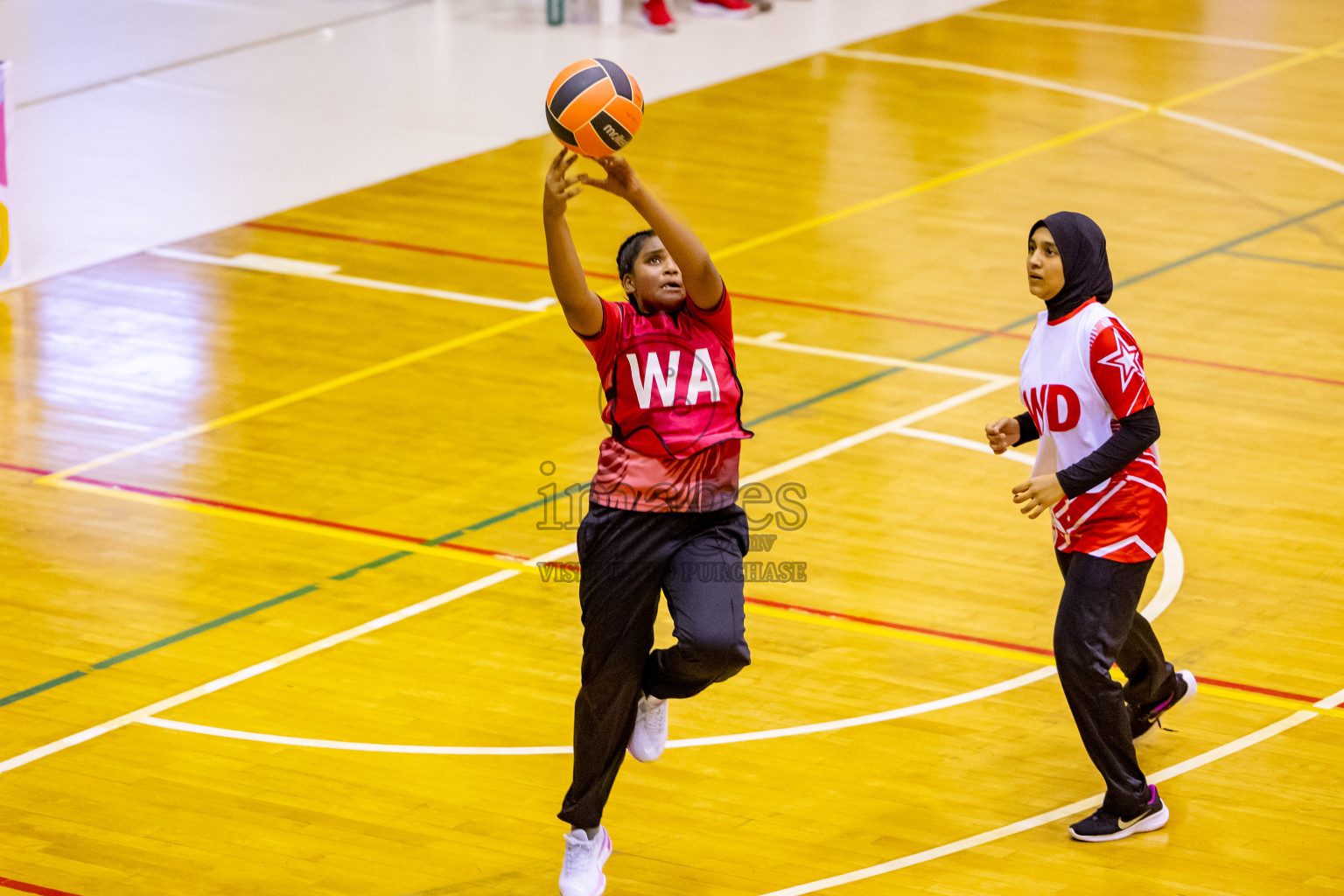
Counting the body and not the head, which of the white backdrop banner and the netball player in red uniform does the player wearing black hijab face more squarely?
the netball player in red uniform

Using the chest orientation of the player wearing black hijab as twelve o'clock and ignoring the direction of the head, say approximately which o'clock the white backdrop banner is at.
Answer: The white backdrop banner is roughly at 3 o'clock from the player wearing black hijab.

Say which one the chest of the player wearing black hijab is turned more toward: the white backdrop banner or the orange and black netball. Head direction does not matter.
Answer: the orange and black netball

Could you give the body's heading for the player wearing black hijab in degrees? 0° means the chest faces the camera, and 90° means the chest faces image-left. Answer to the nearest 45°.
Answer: approximately 45°

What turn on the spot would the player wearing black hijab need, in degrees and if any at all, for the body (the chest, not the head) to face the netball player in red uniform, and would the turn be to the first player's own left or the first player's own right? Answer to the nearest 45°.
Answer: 0° — they already face them

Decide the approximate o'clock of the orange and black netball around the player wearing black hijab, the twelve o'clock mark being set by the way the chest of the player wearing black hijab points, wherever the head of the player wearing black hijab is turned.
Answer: The orange and black netball is roughly at 1 o'clock from the player wearing black hijab.
